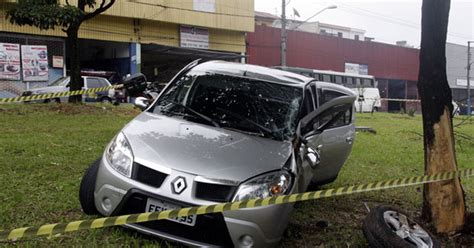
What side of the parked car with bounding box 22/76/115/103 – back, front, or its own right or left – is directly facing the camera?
left

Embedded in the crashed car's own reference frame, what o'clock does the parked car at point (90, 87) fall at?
The parked car is roughly at 4 o'clock from the crashed car.

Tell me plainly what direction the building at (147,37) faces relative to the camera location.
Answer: facing the viewer and to the right of the viewer

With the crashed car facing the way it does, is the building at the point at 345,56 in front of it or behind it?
behind

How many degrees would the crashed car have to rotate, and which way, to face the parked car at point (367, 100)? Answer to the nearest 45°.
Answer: approximately 135° to its right

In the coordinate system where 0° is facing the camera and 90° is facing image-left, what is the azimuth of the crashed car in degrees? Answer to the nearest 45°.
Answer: approximately 45°
